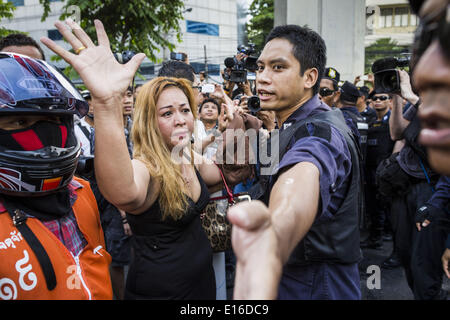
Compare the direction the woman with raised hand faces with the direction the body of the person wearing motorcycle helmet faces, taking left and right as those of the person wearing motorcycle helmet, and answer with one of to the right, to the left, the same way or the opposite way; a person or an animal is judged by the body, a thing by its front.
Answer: the same way

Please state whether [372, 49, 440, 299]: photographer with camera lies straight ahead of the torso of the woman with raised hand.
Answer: no

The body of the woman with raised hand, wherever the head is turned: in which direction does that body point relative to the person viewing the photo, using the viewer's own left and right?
facing the viewer and to the right of the viewer

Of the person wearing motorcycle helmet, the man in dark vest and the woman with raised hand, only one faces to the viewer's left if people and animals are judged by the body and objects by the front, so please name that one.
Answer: the man in dark vest

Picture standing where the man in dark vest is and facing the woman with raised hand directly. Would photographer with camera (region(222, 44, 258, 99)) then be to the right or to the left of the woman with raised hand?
right

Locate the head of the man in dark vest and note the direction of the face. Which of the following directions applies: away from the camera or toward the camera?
toward the camera

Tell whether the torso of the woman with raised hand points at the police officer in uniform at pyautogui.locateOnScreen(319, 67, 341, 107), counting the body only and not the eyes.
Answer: no

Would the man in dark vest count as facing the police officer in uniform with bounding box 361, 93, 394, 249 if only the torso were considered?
no

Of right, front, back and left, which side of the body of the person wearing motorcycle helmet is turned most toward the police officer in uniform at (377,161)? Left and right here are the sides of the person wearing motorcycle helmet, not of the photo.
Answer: left

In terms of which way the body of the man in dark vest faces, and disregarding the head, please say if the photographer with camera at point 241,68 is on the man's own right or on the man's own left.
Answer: on the man's own right

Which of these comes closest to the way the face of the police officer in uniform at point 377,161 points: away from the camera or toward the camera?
toward the camera
